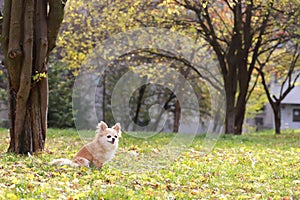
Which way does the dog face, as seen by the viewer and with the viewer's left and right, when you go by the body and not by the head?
facing the viewer and to the right of the viewer

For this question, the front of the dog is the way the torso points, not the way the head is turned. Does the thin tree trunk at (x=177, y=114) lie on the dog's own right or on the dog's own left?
on the dog's own left

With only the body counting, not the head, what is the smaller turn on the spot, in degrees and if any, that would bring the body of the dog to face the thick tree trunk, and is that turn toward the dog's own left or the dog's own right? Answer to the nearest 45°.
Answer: approximately 180°
